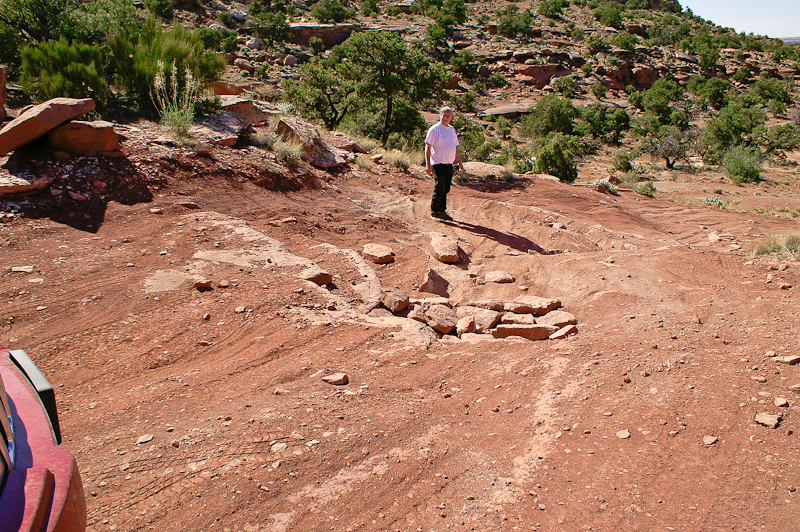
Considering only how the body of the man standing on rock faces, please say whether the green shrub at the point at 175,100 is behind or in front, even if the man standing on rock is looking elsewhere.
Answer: behind

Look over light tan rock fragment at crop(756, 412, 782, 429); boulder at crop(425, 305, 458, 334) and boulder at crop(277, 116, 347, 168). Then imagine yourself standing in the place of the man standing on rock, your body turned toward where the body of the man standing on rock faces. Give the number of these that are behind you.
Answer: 1

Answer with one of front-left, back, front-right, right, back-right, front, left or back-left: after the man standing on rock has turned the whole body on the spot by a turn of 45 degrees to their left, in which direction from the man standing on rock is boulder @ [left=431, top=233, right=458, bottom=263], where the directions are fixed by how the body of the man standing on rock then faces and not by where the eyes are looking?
right

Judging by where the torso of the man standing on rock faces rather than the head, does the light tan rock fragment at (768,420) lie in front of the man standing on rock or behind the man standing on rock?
in front

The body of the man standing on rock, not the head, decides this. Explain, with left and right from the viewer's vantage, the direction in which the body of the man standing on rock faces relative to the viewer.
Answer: facing the viewer and to the right of the viewer

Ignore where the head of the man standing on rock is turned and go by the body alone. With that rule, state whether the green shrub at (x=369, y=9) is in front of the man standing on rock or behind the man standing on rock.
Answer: behind

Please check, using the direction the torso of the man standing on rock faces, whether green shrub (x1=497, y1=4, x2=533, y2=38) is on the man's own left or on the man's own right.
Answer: on the man's own left

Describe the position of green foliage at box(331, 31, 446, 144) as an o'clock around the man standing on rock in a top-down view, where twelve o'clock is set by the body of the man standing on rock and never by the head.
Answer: The green foliage is roughly at 7 o'clock from the man standing on rock.

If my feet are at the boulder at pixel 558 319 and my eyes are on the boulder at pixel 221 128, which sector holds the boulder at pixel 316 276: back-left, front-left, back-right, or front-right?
front-left

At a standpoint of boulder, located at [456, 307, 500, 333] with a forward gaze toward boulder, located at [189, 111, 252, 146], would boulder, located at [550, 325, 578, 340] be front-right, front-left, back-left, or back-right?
back-right

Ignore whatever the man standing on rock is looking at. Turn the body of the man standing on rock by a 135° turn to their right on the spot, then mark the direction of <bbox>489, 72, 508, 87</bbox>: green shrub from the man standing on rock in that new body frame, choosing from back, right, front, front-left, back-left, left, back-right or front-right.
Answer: right

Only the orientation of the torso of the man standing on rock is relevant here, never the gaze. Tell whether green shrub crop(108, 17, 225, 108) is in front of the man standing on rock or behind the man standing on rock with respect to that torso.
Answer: behind

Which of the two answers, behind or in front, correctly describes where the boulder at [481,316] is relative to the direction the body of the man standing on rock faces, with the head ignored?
in front

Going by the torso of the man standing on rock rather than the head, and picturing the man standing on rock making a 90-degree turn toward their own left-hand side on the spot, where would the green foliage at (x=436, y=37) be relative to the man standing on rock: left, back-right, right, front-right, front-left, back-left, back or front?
front-left

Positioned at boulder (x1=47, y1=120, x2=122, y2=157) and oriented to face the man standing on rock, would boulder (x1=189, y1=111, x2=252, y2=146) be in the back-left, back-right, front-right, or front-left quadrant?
front-left

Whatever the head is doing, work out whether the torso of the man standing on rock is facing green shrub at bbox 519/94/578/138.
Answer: no

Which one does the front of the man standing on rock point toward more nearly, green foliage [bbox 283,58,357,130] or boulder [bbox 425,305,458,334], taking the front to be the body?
the boulder
